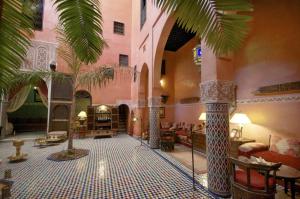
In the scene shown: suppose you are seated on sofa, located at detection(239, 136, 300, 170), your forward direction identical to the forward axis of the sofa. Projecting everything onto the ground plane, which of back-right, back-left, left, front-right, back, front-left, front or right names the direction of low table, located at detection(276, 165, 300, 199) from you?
front-left

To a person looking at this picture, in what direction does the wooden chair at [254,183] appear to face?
facing away from the viewer and to the right of the viewer

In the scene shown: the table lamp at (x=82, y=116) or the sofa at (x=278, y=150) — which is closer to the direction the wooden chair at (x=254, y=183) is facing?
the sofa

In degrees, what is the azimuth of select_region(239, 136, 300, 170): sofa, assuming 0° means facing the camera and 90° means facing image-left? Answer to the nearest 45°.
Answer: approximately 45°

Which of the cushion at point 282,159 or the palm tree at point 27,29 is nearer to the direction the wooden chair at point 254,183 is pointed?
the cushion

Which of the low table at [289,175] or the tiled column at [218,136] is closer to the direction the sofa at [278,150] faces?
the tiled column

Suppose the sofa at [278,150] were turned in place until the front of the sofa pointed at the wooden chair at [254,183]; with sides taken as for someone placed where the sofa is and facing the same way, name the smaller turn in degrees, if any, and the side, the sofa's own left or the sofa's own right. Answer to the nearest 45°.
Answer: approximately 45° to the sofa's own left

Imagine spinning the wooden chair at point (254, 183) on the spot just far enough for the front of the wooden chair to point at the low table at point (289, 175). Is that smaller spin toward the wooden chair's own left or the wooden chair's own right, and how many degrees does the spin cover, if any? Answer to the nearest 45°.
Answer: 0° — it already faces it
